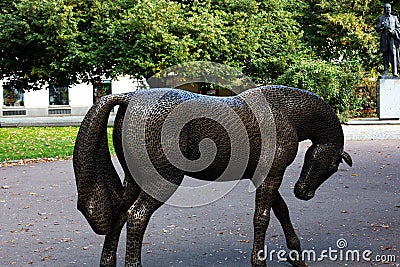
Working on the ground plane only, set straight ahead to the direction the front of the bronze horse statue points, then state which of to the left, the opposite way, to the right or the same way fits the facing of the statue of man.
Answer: to the right

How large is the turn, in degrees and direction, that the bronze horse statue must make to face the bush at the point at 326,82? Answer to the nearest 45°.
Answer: approximately 90° to its left

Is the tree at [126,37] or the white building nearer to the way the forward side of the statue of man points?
the tree

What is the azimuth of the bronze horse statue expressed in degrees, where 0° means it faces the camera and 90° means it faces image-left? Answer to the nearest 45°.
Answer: approximately 270°

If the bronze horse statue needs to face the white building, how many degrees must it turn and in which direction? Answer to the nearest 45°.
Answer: approximately 90° to its left

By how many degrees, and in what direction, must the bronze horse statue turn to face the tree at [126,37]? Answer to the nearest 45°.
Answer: approximately 90° to its left

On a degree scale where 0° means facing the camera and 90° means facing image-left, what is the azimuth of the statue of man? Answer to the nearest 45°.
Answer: approximately 0°

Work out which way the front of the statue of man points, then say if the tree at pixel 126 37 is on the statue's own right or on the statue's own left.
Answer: on the statue's own right

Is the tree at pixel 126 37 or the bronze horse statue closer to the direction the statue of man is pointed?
the bronze horse statue

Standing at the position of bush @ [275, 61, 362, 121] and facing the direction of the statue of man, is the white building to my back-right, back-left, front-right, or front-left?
back-left
